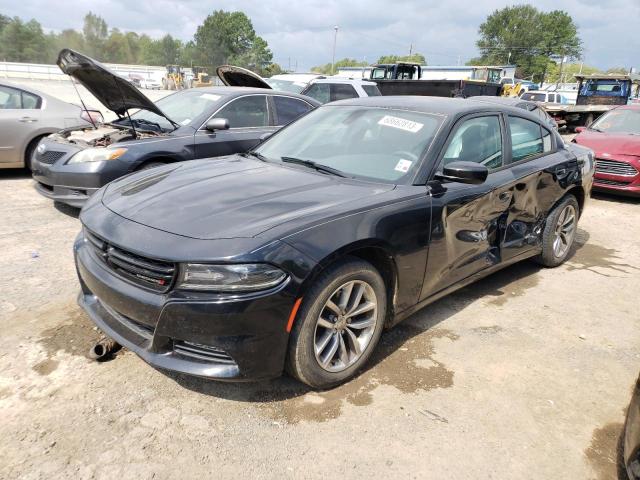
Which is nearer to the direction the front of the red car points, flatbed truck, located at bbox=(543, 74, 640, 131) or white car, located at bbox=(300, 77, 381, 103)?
the white car

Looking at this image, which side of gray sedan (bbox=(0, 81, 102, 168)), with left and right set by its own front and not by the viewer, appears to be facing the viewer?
left

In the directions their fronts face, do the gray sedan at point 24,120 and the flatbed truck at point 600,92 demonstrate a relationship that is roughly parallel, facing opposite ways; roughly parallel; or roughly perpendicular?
roughly parallel, facing opposite ways

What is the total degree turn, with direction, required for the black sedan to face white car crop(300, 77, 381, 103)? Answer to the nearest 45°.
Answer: approximately 135° to its right

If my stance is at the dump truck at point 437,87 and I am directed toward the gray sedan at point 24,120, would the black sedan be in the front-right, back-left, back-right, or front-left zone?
front-left

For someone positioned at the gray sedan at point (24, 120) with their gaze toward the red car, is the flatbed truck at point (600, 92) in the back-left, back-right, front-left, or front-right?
front-left

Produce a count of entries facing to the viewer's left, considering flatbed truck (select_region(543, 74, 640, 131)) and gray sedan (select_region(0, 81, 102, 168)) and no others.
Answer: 1

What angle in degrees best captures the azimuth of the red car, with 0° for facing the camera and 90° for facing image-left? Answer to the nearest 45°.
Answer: approximately 45°

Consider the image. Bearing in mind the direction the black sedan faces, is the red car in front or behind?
behind

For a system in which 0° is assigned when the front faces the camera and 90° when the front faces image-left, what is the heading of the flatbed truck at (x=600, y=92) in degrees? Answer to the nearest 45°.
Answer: approximately 225°

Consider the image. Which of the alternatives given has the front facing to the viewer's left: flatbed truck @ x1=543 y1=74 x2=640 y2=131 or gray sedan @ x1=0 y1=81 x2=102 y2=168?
the gray sedan
